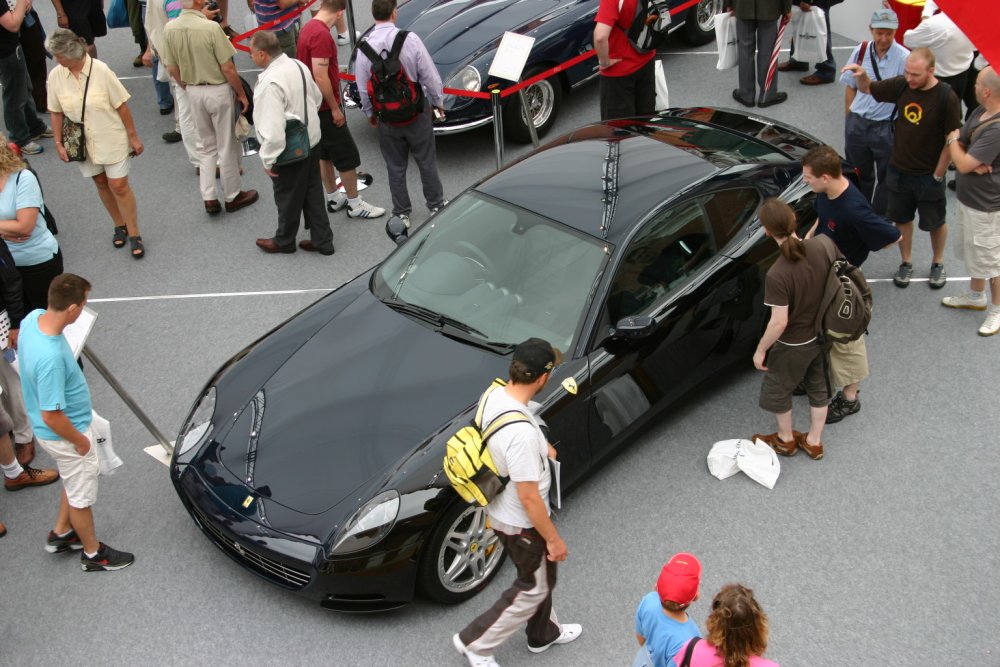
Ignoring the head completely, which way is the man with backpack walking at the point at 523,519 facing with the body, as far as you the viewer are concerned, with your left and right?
facing to the right of the viewer

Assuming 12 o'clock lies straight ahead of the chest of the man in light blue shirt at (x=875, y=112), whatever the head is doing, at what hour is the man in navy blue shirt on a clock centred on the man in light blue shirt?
The man in navy blue shirt is roughly at 12 o'clock from the man in light blue shirt.

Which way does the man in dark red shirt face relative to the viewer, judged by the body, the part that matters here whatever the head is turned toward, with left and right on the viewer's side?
facing to the right of the viewer

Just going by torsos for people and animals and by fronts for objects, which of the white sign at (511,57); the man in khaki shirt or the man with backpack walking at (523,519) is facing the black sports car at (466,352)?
the white sign

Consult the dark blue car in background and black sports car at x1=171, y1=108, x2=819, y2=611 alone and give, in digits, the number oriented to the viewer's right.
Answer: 0

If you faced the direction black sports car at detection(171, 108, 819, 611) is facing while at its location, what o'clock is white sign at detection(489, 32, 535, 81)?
The white sign is roughly at 5 o'clock from the black sports car.

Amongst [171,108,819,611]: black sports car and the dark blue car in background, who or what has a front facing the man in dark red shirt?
the dark blue car in background

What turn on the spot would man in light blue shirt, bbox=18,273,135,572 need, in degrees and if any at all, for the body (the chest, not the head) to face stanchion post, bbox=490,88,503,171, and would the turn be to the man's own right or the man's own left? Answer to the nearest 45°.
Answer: approximately 45° to the man's own left

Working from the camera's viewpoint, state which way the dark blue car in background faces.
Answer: facing the viewer and to the left of the viewer

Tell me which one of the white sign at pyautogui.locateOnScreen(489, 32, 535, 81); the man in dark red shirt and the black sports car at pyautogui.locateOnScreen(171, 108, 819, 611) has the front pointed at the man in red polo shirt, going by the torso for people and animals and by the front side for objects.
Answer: the man in dark red shirt

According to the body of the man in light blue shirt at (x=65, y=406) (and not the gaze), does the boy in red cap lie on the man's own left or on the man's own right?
on the man's own right

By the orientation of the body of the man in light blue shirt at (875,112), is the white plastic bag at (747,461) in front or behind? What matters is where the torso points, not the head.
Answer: in front

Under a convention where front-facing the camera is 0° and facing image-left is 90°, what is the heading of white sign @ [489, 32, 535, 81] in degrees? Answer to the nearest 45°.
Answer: approximately 0°
